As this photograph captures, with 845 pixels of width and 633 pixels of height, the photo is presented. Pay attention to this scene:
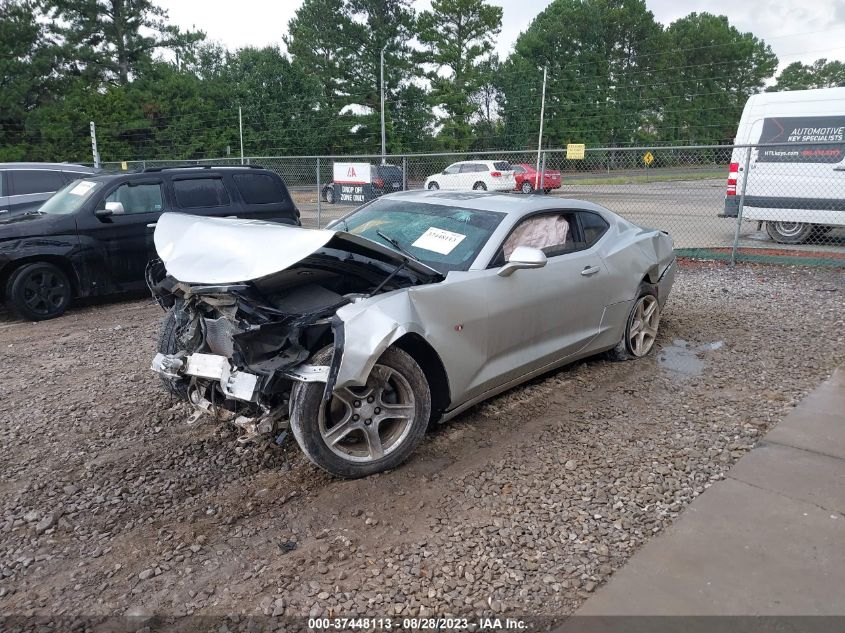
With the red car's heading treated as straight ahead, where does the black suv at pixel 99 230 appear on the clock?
The black suv is roughly at 8 o'clock from the red car.

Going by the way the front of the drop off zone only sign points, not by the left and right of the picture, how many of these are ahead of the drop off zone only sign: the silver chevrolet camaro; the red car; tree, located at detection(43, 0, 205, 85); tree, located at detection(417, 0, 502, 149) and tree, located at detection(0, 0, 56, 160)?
1

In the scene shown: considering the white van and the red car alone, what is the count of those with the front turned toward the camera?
0

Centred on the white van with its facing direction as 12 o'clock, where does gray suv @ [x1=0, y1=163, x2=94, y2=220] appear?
The gray suv is roughly at 5 o'clock from the white van.

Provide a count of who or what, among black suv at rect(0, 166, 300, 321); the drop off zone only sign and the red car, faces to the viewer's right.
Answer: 0

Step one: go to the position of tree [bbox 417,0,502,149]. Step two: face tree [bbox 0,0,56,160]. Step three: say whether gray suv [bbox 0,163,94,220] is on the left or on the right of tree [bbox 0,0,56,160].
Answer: left

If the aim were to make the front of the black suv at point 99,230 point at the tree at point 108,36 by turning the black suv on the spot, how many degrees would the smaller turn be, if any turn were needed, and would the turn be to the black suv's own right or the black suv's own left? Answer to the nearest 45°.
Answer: approximately 135° to the black suv's own right

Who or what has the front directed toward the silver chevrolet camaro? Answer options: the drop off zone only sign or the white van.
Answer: the drop off zone only sign

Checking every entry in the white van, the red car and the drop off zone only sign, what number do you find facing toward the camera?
1

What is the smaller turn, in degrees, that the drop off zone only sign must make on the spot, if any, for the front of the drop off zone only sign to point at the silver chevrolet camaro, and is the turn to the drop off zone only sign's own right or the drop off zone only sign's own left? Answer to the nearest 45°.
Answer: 0° — it already faces it

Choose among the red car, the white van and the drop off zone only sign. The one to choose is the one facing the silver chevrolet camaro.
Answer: the drop off zone only sign

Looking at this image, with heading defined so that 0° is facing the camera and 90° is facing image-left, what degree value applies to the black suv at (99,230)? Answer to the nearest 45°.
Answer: approximately 45°

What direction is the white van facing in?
to the viewer's right

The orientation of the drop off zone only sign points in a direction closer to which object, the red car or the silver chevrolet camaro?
the silver chevrolet camaro

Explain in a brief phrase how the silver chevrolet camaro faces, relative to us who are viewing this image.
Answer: facing the viewer and to the left of the viewer

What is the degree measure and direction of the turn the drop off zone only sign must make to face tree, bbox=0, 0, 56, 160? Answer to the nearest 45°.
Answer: approximately 135° to its right

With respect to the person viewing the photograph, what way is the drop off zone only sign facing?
facing the viewer
